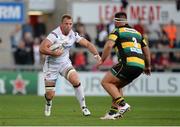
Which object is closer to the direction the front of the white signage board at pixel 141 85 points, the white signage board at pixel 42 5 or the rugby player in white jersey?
the rugby player in white jersey

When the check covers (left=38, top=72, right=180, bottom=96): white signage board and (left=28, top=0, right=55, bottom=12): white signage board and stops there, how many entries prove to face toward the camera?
2

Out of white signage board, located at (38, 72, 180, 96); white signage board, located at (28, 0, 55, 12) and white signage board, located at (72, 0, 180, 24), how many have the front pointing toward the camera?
3

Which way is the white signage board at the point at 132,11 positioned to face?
toward the camera

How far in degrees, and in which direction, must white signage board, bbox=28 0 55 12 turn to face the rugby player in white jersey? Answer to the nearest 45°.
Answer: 0° — it already faces them

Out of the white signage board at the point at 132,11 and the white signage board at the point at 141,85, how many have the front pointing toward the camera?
2

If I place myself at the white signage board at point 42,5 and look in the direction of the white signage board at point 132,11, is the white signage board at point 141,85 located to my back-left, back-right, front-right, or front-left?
front-right

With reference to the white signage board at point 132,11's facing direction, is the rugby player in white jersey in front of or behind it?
in front

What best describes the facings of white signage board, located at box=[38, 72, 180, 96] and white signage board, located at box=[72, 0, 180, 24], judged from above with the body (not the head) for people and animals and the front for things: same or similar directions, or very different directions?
same or similar directions

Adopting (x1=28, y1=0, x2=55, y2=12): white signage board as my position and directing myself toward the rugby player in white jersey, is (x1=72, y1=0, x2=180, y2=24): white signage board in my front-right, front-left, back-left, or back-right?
front-left

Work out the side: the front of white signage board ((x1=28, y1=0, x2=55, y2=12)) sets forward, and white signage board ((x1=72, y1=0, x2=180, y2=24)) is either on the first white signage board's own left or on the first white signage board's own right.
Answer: on the first white signage board's own left

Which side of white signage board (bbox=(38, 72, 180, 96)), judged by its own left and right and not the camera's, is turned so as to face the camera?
front

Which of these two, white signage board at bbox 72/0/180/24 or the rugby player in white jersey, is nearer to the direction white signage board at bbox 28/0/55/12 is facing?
the rugby player in white jersey
